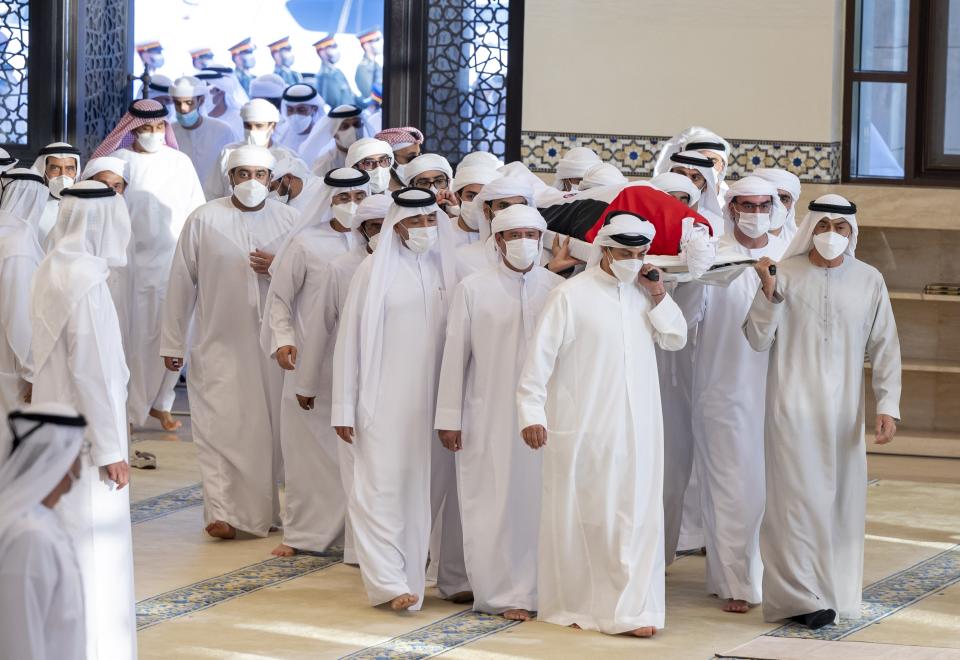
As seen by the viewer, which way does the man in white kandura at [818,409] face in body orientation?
toward the camera

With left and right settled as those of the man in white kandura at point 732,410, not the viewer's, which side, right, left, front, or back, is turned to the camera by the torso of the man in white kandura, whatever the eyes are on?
front

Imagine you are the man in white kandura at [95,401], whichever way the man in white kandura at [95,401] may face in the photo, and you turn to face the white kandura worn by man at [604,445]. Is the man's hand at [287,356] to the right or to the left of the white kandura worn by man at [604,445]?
left

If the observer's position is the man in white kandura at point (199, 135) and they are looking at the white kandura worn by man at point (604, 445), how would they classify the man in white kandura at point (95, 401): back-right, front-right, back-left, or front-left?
front-right

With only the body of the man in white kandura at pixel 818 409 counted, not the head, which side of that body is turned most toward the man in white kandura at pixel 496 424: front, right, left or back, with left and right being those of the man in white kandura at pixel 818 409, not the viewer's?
right

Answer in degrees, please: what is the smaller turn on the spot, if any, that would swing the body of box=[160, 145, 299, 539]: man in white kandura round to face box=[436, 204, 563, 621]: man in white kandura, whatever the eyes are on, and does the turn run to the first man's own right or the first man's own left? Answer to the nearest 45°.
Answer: approximately 45° to the first man's own left

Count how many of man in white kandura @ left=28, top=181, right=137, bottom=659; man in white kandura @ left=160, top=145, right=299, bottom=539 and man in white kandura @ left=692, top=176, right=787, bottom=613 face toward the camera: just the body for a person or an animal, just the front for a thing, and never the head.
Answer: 2

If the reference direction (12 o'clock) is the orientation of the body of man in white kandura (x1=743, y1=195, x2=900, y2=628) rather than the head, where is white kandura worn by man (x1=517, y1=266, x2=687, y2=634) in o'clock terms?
white kandura worn by man (x1=517, y1=266, x2=687, y2=634) is roughly at 2 o'clock from man in white kandura (x1=743, y1=195, x2=900, y2=628).

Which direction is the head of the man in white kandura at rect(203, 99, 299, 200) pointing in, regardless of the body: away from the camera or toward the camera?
toward the camera

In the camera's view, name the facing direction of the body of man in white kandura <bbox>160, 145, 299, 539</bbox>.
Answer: toward the camera

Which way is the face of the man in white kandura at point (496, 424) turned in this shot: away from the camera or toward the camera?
toward the camera

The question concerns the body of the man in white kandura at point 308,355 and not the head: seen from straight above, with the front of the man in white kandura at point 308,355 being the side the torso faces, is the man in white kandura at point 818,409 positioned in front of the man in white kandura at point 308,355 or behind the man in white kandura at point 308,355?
in front

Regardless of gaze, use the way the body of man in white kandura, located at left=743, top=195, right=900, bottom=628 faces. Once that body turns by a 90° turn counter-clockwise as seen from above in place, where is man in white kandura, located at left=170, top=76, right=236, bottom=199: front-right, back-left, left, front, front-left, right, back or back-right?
back-left
